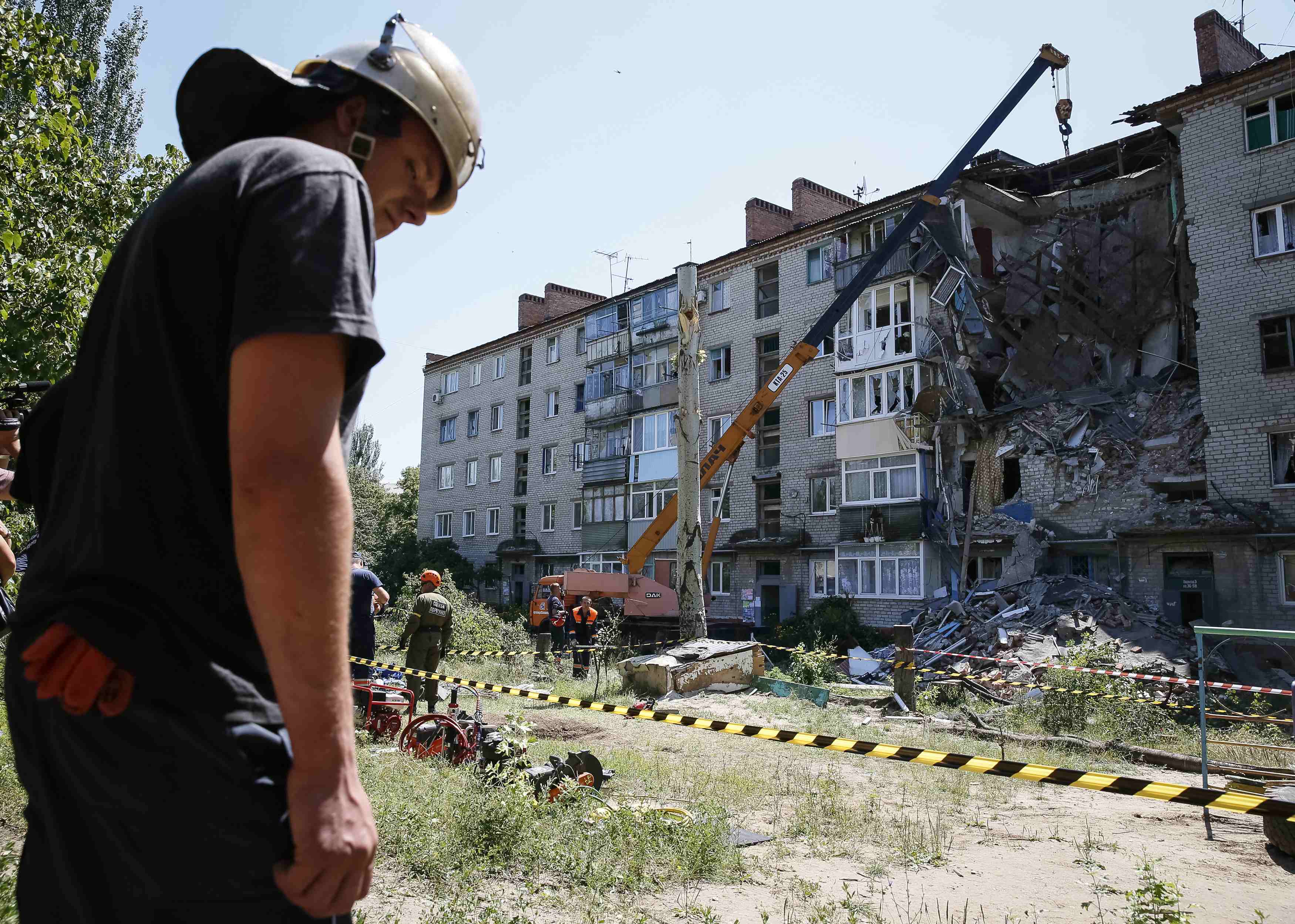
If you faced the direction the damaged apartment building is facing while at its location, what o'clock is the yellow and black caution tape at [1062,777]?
The yellow and black caution tape is roughly at 11 o'clock from the damaged apartment building.

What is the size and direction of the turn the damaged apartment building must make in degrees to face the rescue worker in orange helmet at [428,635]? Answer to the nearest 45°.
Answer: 0° — it already faces them

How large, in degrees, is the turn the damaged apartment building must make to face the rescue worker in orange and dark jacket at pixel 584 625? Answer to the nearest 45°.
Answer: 0° — it already faces them

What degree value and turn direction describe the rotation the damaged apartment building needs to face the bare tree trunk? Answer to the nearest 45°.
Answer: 0° — it already faces it

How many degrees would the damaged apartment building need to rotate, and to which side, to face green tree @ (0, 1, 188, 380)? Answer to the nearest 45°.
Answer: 0° — it already faces it

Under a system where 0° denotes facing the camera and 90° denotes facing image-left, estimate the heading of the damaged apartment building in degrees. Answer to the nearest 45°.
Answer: approximately 45°

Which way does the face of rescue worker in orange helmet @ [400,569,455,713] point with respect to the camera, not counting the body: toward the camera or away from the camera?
away from the camera
